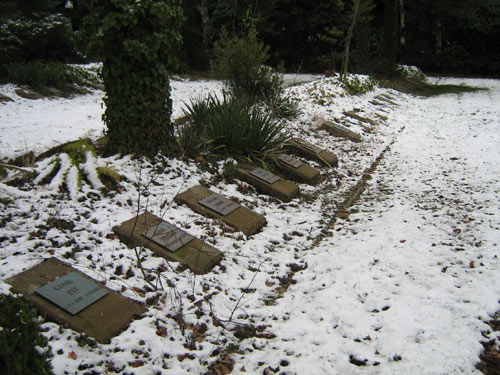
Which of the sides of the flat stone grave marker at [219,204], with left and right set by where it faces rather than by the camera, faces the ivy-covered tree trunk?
back

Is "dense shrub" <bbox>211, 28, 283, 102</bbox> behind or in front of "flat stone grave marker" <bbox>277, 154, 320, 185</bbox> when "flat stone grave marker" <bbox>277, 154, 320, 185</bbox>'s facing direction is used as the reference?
behind

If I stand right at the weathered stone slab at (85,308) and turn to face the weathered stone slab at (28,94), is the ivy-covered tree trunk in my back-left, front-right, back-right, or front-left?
front-right

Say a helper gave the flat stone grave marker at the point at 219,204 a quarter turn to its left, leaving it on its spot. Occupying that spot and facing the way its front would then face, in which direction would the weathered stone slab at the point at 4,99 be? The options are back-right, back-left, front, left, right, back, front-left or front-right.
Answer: left

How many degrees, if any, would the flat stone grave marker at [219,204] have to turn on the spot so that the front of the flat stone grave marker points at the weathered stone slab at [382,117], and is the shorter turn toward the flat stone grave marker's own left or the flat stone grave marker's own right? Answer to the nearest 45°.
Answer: approximately 90° to the flat stone grave marker's own left

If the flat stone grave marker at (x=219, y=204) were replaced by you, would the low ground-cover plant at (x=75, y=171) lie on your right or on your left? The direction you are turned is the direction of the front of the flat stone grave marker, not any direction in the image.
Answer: on your right

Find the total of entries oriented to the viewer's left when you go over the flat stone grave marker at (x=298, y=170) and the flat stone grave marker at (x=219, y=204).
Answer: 0

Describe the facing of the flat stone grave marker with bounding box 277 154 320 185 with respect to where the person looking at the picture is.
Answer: facing the viewer and to the right of the viewer

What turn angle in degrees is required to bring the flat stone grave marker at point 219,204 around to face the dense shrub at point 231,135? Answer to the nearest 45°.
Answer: approximately 135° to its left

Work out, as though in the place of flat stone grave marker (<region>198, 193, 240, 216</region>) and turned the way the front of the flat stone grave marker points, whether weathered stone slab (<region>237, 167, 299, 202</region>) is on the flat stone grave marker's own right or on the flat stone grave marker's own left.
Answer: on the flat stone grave marker's own left

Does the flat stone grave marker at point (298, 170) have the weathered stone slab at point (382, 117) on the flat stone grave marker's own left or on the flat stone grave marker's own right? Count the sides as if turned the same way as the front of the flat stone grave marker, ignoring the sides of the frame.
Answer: on the flat stone grave marker's own left

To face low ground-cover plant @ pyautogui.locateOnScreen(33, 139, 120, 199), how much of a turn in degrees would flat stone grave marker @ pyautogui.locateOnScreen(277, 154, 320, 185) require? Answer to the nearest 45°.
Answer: approximately 90° to its right

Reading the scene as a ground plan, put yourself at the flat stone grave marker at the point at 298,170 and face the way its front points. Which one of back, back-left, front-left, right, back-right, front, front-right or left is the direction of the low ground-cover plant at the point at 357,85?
back-left

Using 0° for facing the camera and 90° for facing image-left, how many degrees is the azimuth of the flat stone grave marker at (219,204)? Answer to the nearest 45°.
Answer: approximately 315°
